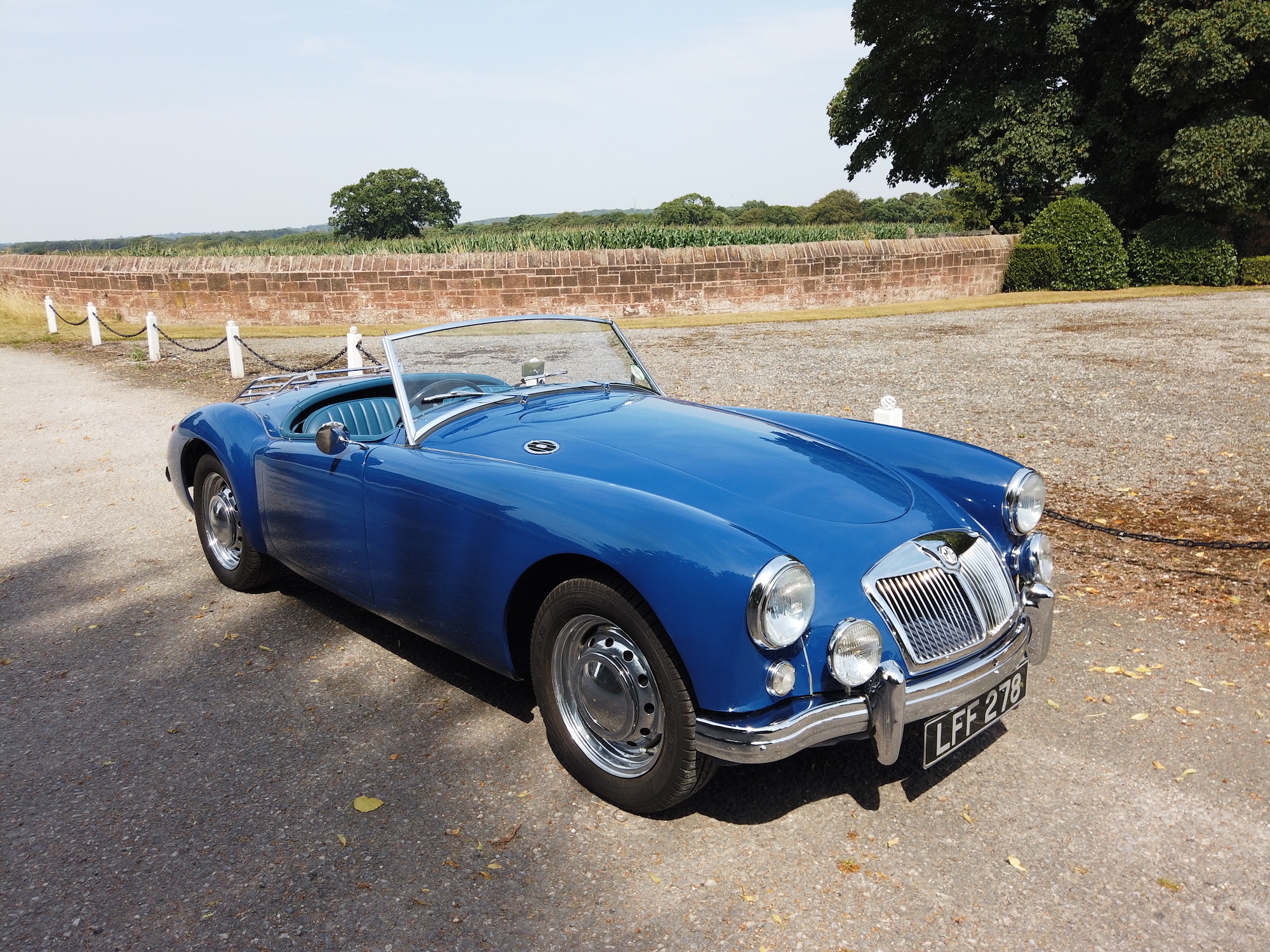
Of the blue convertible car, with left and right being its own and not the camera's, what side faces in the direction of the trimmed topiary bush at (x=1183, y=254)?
left

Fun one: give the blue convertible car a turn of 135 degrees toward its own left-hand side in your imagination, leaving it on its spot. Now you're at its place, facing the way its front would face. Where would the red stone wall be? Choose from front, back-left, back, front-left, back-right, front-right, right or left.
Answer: front

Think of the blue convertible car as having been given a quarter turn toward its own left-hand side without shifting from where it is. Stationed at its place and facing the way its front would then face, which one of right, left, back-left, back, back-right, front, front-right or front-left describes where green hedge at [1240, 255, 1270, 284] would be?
front

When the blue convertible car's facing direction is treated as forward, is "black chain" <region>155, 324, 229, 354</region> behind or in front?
behind

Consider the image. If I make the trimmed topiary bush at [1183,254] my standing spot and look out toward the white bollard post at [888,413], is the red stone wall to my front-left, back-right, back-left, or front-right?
front-right

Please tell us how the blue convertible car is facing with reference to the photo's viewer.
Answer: facing the viewer and to the right of the viewer

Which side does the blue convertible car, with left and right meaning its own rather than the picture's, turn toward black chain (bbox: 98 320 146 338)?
back

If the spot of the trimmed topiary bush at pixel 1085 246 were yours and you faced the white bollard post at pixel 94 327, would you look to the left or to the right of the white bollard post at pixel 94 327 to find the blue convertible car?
left

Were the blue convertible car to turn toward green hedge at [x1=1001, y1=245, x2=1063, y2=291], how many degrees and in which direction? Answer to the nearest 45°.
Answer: approximately 90° to its left

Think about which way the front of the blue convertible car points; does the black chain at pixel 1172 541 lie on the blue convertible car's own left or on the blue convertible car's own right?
on the blue convertible car's own left

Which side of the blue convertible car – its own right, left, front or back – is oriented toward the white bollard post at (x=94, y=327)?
back

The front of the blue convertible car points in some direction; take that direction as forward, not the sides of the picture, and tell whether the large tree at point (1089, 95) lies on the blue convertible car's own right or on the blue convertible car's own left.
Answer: on the blue convertible car's own left
